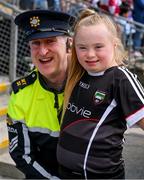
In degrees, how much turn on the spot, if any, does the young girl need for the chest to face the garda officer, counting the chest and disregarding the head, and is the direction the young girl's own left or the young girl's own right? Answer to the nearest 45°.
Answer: approximately 90° to the young girl's own right

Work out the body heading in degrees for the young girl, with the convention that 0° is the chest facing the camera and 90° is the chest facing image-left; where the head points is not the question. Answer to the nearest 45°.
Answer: approximately 45°

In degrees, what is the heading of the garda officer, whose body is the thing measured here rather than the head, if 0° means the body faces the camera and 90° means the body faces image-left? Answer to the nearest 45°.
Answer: approximately 0°

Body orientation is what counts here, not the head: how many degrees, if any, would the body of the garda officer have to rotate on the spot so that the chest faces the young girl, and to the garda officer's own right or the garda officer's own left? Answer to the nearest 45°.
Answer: approximately 45° to the garda officer's own left
